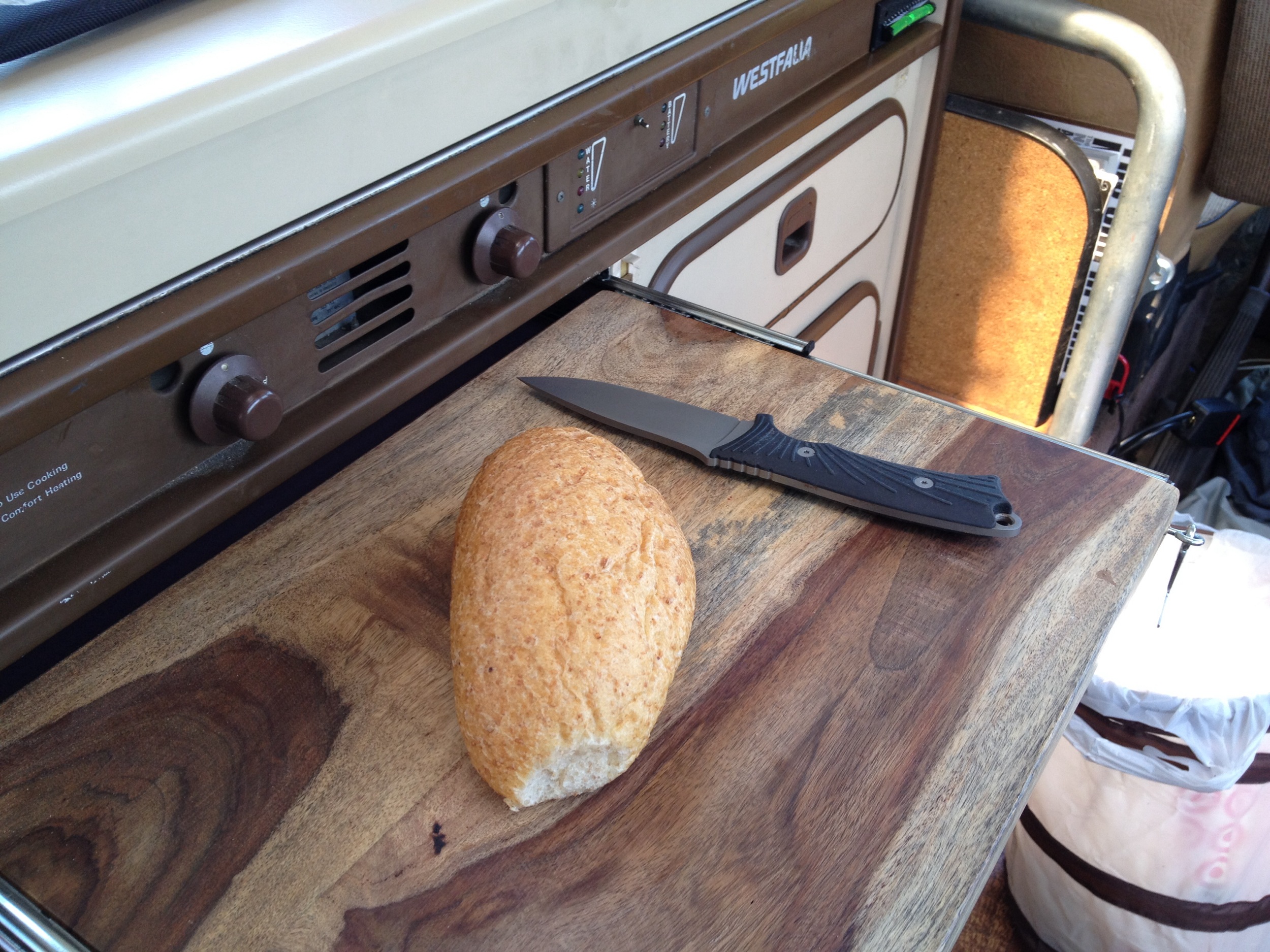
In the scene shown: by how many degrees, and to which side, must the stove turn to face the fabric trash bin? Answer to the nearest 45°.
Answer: approximately 45° to its left

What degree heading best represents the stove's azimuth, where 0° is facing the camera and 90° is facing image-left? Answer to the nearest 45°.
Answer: approximately 315°

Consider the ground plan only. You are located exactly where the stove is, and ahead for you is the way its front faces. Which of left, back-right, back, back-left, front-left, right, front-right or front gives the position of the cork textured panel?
left

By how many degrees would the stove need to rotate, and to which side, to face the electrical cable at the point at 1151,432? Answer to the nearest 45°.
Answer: approximately 90° to its left

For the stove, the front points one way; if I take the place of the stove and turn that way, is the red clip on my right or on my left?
on my left

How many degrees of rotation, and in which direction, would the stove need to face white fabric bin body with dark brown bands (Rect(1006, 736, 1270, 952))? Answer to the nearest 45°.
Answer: approximately 45° to its left

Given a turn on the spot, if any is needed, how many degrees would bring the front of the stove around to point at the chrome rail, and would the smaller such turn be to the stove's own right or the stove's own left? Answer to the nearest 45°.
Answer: approximately 90° to the stove's own left

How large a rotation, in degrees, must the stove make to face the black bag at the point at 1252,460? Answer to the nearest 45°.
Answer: approximately 90° to its left
